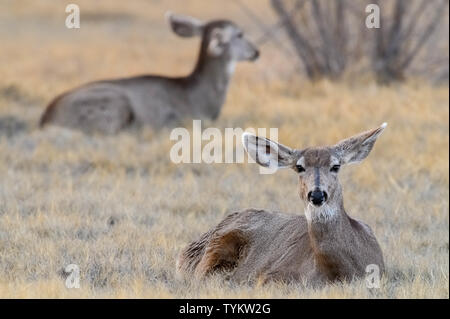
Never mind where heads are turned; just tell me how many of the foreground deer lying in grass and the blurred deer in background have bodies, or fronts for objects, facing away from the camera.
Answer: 0

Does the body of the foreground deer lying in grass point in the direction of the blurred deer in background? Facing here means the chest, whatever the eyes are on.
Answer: no

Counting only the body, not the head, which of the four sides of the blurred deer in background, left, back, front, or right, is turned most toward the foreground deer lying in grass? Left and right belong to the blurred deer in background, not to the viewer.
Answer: right

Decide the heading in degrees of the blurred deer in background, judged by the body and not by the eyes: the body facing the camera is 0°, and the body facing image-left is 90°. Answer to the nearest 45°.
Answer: approximately 270°

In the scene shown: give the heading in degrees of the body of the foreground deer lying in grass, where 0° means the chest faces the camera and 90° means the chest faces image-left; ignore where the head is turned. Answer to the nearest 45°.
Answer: approximately 315°
